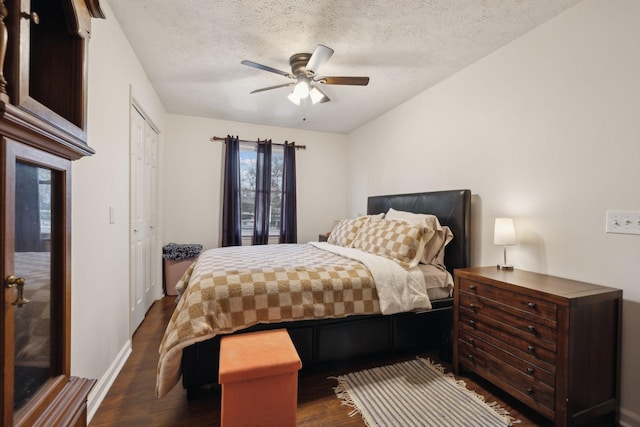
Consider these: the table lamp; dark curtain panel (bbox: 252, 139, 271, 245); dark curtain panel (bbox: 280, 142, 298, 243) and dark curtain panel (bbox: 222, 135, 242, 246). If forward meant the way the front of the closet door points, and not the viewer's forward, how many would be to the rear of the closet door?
0

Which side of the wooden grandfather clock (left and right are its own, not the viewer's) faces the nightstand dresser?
front

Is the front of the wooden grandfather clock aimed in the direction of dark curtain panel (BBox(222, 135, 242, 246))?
no

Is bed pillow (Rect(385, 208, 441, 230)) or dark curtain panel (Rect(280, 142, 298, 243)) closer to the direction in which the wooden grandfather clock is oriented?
the bed pillow

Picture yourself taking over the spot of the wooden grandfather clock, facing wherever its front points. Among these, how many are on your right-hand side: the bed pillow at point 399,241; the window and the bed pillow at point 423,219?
0

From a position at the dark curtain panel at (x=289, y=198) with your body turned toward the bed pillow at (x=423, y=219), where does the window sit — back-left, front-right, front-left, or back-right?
back-right

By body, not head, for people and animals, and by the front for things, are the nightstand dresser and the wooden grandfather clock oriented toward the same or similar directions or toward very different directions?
very different directions

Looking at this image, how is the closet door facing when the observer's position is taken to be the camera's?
facing to the right of the viewer

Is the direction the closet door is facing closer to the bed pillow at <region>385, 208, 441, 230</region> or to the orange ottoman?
the bed pillow

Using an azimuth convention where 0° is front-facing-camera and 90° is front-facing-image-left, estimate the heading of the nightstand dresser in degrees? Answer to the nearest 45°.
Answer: approximately 45°

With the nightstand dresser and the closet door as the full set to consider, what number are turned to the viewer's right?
1

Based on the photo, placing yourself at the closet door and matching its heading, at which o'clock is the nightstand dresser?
The nightstand dresser is roughly at 2 o'clock from the closet door.
